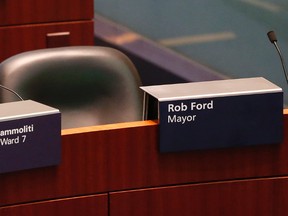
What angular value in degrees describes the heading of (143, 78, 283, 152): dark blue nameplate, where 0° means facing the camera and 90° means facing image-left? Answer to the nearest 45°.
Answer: approximately 0°

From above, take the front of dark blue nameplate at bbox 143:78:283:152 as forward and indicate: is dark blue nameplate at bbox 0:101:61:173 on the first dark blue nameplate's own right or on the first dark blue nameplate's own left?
on the first dark blue nameplate's own right
